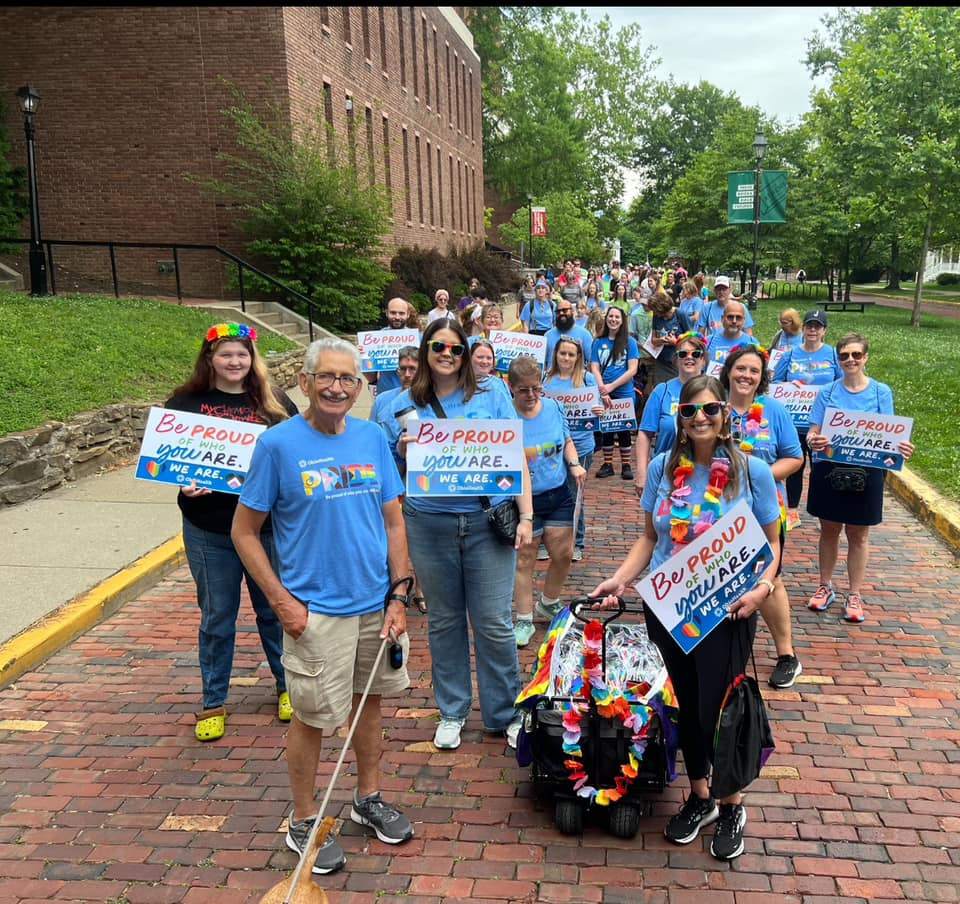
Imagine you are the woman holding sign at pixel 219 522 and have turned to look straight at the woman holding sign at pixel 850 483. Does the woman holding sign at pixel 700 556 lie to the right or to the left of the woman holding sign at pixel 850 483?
right

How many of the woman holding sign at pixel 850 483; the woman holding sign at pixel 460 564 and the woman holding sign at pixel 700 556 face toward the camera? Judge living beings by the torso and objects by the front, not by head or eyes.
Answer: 3

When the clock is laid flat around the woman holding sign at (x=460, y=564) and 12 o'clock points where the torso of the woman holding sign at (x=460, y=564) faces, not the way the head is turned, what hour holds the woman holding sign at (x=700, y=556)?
the woman holding sign at (x=700, y=556) is roughly at 10 o'clock from the woman holding sign at (x=460, y=564).

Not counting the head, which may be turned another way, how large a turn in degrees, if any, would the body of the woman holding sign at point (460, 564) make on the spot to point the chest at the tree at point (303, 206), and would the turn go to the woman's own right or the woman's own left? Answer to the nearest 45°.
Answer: approximately 180°

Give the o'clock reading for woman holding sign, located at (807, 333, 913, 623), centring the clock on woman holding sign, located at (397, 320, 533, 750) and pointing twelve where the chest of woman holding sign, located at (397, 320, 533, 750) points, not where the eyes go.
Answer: woman holding sign, located at (807, 333, 913, 623) is roughly at 8 o'clock from woman holding sign, located at (397, 320, 533, 750).

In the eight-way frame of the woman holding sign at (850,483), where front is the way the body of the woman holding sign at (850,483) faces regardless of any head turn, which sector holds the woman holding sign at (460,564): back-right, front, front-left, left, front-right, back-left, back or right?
front-right

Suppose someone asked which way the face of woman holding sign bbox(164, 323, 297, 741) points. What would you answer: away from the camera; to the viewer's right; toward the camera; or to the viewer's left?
toward the camera

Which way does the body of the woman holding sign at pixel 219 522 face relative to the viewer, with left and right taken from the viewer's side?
facing the viewer

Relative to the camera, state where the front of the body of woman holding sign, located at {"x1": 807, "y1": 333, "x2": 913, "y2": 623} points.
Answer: toward the camera

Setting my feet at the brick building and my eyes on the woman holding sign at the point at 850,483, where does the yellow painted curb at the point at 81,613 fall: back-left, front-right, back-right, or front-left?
front-right

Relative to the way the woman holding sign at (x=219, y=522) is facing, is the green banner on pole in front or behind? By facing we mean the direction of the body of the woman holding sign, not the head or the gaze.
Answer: behind

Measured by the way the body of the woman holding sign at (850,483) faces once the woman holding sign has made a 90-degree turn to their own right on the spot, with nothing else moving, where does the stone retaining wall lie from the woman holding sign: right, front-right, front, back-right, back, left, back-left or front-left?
front

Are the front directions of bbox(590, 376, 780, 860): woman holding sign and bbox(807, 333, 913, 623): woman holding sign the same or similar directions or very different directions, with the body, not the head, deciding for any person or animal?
same or similar directions

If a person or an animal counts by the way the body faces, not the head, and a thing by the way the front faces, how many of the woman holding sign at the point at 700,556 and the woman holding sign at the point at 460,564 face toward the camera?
2
